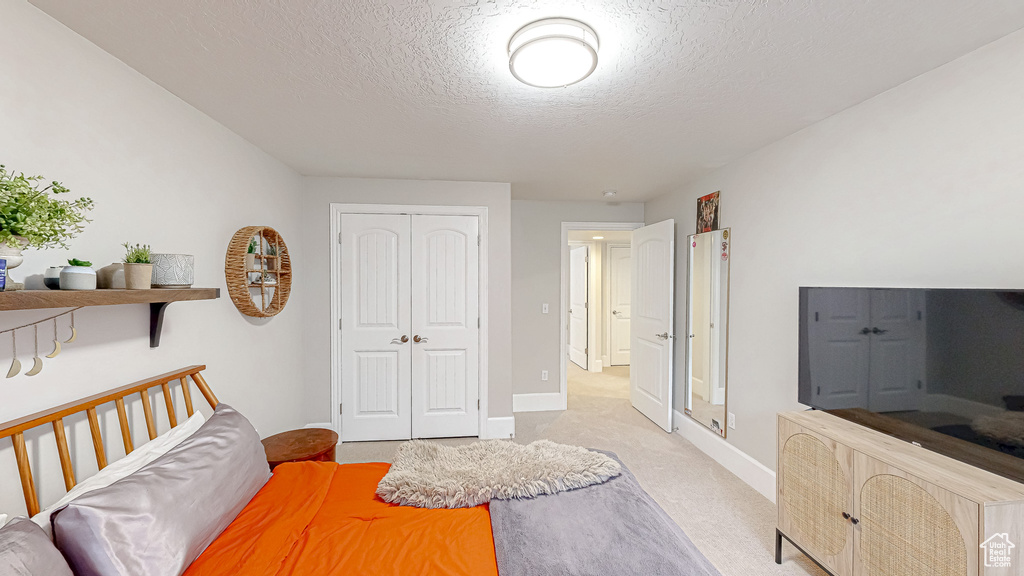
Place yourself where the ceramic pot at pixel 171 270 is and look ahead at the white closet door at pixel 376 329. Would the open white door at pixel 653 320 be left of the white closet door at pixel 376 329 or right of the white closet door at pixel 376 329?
right

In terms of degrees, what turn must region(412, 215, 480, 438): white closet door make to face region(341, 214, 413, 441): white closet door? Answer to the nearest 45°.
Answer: approximately 90° to its right

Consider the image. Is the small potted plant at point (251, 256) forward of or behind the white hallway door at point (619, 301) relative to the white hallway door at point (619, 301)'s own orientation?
forward

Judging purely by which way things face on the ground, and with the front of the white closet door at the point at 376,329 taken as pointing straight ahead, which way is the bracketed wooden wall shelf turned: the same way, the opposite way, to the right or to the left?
to the left

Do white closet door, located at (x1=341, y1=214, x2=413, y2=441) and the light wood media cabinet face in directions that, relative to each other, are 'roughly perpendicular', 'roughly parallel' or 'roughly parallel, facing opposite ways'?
roughly perpendicular

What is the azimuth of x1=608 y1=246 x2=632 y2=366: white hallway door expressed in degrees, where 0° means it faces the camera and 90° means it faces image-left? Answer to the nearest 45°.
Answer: approximately 0°

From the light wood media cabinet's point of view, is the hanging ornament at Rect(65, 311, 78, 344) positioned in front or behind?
in front

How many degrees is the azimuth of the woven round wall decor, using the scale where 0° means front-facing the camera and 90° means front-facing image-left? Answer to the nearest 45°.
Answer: approximately 315°

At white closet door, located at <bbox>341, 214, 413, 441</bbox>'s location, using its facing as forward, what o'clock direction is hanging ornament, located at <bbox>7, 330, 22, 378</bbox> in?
The hanging ornament is roughly at 1 o'clock from the white closet door.

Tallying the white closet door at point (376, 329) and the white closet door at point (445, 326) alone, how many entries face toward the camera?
2
